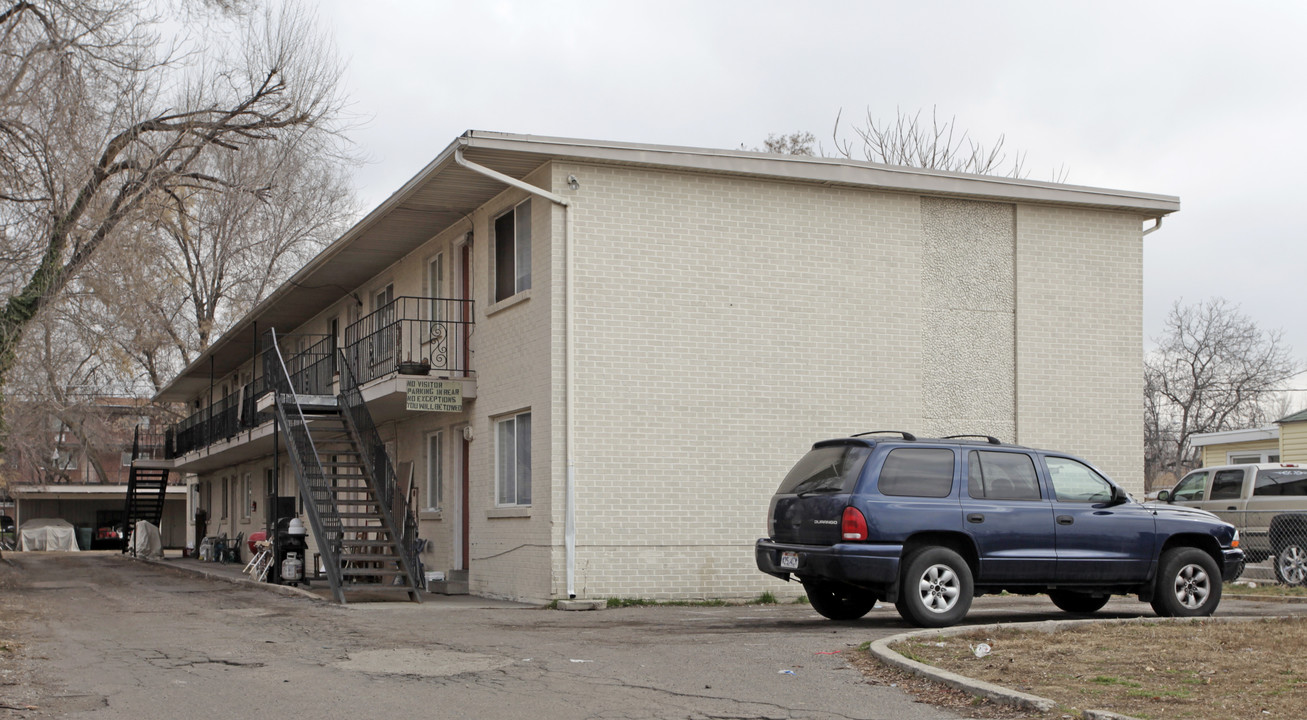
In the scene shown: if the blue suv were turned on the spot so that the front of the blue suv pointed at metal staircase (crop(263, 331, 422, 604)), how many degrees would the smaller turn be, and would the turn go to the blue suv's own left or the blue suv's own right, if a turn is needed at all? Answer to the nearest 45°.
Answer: approximately 90° to the blue suv's own left

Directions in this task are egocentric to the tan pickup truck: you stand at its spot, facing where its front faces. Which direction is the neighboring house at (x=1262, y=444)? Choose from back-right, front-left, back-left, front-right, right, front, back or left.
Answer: front-right

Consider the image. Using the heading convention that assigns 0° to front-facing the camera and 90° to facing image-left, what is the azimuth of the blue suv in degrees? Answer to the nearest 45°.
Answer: approximately 225°

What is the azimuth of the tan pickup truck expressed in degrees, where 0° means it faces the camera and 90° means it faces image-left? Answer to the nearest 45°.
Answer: approximately 135°

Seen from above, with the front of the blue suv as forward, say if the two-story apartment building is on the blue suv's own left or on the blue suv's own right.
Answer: on the blue suv's own left

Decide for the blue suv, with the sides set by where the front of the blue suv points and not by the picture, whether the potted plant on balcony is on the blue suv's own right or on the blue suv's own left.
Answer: on the blue suv's own left

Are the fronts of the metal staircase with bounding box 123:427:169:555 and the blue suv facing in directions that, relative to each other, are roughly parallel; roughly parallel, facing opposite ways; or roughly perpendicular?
roughly perpendicular

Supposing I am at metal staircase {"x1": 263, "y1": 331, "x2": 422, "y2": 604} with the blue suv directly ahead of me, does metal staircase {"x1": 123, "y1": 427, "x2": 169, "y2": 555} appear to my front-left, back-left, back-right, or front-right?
back-left
